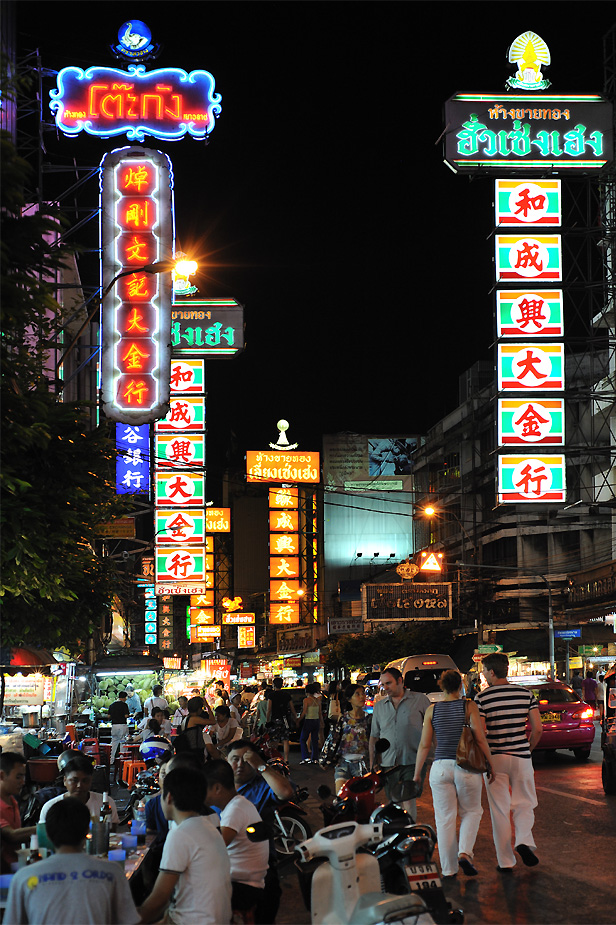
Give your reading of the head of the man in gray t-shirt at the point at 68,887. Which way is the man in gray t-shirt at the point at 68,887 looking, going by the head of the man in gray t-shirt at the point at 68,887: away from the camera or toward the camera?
away from the camera

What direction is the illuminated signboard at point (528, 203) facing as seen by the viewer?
toward the camera

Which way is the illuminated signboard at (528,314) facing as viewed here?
toward the camera

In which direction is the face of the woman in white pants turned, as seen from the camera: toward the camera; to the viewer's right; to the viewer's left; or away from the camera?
away from the camera

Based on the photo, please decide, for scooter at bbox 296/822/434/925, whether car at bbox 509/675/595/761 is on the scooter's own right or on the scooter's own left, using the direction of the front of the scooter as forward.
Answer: on the scooter's own right

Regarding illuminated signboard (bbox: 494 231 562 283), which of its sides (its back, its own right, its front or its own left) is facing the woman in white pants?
front

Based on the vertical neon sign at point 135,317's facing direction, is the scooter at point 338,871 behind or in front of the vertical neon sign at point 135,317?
in front

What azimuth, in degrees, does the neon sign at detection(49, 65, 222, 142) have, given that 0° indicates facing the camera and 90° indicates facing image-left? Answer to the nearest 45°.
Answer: approximately 0°

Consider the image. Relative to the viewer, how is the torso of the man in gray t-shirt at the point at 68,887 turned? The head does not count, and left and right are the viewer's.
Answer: facing away from the viewer

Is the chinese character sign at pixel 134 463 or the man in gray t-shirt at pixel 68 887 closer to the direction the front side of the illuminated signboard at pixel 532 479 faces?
the man in gray t-shirt

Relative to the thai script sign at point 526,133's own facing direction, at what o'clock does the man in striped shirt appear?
The man in striped shirt is roughly at 12 o'clock from the thai script sign.

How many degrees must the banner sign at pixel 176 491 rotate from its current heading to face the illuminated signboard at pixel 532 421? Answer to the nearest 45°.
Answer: approximately 45° to its left

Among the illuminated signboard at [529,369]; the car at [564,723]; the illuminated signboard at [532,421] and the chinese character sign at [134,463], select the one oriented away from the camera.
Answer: the car

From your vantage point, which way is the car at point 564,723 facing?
away from the camera

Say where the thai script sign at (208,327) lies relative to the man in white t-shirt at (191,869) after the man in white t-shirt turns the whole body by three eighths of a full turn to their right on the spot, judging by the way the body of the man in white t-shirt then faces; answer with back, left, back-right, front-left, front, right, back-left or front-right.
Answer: left

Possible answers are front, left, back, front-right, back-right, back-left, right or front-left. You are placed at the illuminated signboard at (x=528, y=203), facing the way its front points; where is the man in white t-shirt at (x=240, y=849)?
front

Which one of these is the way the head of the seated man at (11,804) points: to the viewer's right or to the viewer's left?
to the viewer's right
